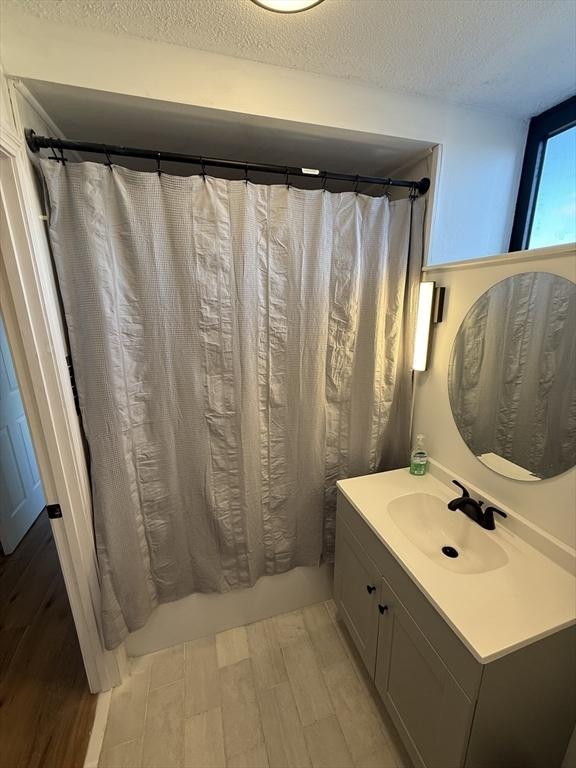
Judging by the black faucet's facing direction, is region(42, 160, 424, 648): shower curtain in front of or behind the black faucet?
in front

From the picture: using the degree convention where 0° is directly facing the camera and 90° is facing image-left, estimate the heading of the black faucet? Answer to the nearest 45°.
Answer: approximately 45°

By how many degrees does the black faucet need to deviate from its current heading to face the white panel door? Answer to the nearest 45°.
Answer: approximately 45° to its right
